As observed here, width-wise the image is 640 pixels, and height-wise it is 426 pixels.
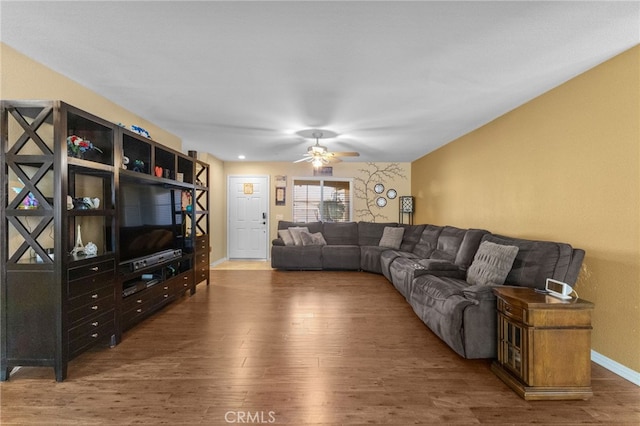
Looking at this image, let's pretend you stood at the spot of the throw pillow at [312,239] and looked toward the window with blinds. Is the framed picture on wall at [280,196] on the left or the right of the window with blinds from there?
left

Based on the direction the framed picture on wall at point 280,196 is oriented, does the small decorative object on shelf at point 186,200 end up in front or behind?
in front

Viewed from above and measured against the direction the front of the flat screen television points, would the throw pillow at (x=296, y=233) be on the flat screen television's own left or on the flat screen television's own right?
on the flat screen television's own left

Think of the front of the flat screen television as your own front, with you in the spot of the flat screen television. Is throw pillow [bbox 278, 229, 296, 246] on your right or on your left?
on your left

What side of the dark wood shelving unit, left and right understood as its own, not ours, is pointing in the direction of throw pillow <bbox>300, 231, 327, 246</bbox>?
left

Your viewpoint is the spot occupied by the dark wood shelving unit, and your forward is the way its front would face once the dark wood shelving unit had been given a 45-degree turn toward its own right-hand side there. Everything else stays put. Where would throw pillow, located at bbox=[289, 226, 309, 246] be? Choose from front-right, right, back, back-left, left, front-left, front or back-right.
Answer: back-left

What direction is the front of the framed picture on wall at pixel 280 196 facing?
toward the camera

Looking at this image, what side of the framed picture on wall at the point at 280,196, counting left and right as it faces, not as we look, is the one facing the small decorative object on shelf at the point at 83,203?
front

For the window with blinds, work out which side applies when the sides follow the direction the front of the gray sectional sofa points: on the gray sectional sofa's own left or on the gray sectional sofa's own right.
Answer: on the gray sectional sofa's own right

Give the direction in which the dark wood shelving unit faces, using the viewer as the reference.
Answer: facing the viewer and to the right of the viewer

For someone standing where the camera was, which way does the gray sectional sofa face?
facing the viewer and to the left of the viewer

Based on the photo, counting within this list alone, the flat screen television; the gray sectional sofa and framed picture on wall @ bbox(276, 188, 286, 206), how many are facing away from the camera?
0

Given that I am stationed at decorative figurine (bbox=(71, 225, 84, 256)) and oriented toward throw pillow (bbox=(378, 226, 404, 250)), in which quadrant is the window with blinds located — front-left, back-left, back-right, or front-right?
front-left

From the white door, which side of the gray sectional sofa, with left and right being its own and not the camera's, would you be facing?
right

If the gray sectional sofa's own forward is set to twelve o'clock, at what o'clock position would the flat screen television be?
The flat screen television is roughly at 1 o'clock from the gray sectional sofa.

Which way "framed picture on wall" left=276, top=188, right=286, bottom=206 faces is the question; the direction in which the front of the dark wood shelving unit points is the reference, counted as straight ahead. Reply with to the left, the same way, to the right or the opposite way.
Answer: to the right

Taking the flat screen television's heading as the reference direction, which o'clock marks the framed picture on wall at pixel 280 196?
The framed picture on wall is roughly at 9 o'clock from the flat screen television.
